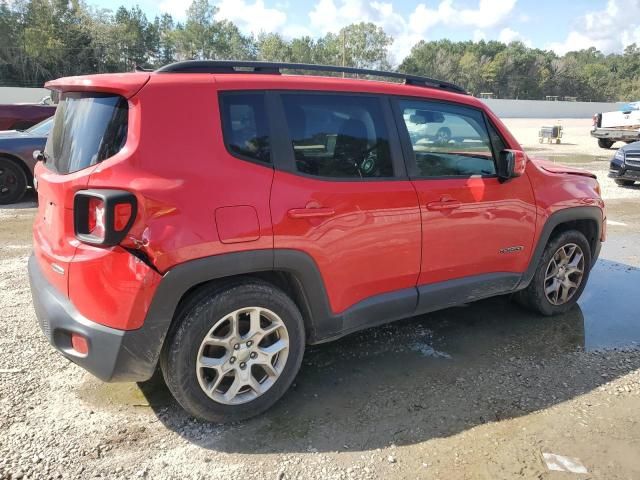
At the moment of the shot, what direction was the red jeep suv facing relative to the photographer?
facing away from the viewer and to the right of the viewer

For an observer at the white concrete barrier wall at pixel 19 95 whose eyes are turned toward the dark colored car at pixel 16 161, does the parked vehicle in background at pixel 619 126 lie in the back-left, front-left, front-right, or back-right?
front-left

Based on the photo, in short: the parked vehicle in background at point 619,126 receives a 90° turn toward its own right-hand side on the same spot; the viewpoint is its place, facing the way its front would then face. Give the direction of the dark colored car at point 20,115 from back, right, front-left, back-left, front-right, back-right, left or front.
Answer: right

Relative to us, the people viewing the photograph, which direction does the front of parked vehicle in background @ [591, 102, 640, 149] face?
facing away from the viewer and to the right of the viewer

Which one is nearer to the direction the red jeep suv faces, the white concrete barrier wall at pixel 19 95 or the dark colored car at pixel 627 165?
the dark colored car

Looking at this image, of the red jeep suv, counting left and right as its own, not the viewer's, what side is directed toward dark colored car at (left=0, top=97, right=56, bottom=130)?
left

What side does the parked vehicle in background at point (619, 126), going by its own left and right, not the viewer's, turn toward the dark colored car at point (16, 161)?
back

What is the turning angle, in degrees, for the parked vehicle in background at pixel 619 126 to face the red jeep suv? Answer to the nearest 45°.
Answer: approximately 135° to its right

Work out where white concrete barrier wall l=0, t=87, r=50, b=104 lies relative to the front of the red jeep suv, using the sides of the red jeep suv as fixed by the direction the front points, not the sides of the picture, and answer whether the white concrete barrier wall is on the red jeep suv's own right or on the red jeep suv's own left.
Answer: on the red jeep suv's own left

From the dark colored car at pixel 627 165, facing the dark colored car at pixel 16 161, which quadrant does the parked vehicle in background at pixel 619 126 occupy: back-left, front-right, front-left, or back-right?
back-right

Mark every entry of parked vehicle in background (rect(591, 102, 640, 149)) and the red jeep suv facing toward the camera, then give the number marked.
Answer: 0
